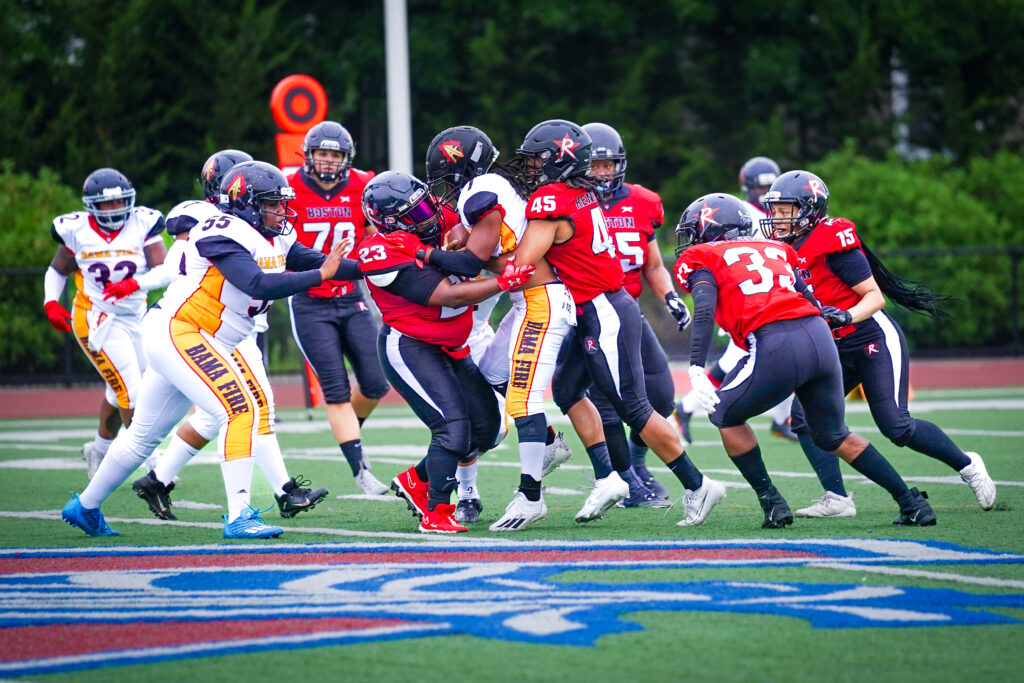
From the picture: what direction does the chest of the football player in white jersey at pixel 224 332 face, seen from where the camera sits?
to the viewer's right

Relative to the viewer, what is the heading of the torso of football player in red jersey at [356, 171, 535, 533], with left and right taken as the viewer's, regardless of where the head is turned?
facing the viewer and to the right of the viewer

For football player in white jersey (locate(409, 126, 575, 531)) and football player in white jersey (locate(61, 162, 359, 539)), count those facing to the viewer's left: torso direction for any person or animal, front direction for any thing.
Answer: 1

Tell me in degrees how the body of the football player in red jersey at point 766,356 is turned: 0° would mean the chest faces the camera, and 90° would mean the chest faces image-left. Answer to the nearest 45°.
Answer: approximately 135°

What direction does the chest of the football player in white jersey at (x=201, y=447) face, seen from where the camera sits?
to the viewer's right

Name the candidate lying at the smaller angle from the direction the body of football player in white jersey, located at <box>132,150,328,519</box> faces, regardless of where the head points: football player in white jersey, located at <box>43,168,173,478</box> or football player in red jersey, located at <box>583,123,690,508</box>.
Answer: the football player in red jersey

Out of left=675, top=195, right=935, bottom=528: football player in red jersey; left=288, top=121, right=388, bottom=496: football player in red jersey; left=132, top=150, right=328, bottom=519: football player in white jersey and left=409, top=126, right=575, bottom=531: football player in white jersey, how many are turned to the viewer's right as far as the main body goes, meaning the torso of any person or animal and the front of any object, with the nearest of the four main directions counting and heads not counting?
1

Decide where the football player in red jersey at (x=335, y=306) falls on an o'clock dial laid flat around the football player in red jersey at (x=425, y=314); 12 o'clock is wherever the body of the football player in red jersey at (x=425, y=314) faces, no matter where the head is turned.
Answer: the football player in red jersey at (x=335, y=306) is roughly at 7 o'clock from the football player in red jersey at (x=425, y=314).

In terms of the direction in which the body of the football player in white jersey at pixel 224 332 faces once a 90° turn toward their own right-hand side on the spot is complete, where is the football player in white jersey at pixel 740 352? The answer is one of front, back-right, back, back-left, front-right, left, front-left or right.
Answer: back-left

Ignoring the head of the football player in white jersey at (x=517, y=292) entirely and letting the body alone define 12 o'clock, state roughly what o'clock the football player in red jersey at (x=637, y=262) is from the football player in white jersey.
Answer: The football player in red jersey is roughly at 4 o'clock from the football player in white jersey.

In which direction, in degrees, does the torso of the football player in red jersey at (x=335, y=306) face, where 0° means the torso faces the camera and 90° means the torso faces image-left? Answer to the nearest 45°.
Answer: approximately 0°

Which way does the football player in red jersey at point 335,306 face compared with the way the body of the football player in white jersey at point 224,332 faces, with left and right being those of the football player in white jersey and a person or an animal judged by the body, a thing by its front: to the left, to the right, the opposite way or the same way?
to the right

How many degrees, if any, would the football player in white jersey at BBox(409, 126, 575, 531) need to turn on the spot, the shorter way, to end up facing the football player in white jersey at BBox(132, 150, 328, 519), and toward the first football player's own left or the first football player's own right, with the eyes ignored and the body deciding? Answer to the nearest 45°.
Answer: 0° — they already face them
